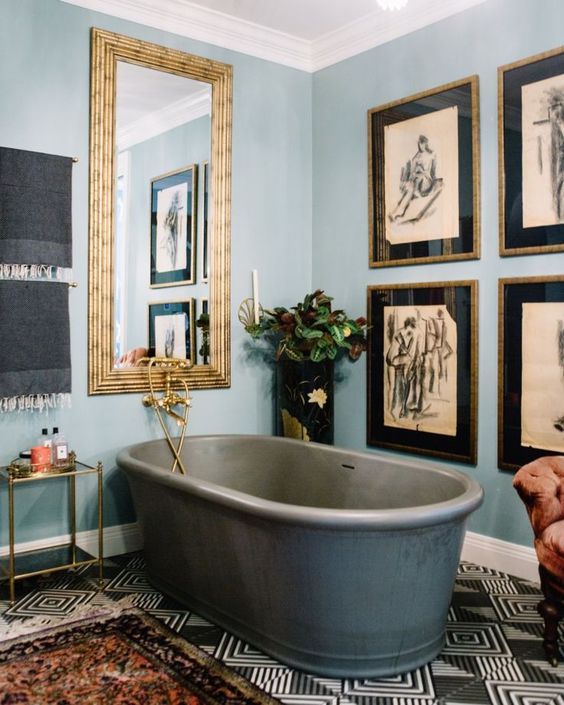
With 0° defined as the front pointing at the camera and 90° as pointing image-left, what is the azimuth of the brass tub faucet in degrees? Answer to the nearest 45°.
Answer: approximately 315°

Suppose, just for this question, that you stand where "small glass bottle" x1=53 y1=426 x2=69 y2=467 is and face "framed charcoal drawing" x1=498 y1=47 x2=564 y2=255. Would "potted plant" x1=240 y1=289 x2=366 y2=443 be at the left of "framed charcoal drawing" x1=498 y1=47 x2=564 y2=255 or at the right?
left
